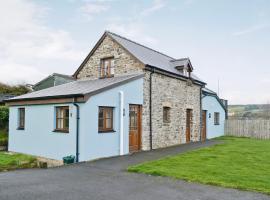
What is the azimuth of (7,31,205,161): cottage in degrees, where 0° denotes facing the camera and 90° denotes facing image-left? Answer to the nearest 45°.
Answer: approximately 315°

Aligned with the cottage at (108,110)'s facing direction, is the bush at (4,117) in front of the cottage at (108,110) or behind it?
behind

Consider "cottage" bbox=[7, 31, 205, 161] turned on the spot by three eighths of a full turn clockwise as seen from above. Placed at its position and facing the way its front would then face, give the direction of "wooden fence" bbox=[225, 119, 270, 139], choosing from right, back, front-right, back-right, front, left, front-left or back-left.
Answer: back-right
